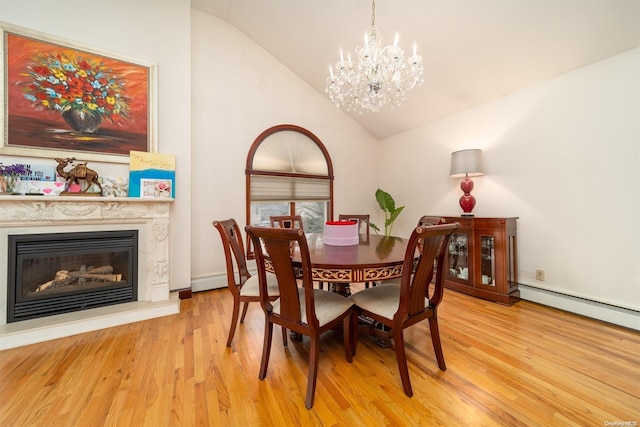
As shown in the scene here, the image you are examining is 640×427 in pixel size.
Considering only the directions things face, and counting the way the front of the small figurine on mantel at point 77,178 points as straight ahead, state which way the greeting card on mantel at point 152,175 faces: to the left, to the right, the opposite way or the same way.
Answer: to the left

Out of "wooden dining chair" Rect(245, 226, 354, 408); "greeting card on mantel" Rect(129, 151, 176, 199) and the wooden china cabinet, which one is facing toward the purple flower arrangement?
the wooden china cabinet

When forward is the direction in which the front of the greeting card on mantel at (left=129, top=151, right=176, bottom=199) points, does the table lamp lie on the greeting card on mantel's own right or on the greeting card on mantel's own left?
on the greeting card on mantel's own left

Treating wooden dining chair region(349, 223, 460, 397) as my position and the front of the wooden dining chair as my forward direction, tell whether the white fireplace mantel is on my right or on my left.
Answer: on my left

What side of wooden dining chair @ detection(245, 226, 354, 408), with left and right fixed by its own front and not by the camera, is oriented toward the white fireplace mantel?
left

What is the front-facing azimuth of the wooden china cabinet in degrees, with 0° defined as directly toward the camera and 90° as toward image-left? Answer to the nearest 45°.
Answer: approximately 45°

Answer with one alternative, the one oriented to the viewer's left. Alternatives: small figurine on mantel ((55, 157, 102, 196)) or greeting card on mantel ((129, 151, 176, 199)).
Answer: the small figurine on mantel

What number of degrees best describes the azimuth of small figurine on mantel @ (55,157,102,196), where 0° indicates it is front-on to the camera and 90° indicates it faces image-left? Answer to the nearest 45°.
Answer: approximately 90°

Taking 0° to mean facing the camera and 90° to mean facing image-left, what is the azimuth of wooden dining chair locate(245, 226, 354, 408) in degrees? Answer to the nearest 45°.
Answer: approximately 225°

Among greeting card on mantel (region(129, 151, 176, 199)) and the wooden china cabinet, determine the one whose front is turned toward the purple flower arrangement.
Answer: the wooden china cabinet
